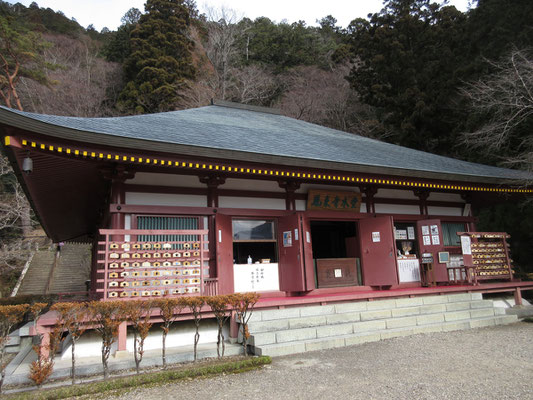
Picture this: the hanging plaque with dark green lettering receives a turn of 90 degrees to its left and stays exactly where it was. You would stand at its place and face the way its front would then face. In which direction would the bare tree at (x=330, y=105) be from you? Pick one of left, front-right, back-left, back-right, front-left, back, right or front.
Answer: front-left

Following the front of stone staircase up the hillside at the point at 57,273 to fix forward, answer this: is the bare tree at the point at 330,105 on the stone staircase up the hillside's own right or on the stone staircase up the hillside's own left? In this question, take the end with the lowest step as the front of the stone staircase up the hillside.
on the stone staircase up the hillside's own left

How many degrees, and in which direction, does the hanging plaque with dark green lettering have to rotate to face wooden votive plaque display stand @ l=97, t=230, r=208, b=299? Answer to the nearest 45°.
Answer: approximately 90° to its right

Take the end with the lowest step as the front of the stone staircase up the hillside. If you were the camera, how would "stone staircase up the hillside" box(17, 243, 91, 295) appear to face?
facing the viewer

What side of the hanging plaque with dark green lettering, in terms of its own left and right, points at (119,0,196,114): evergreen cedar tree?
back

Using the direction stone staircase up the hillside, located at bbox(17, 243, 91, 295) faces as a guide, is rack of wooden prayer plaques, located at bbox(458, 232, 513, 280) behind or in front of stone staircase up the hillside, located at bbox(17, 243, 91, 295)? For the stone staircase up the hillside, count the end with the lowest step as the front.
in front

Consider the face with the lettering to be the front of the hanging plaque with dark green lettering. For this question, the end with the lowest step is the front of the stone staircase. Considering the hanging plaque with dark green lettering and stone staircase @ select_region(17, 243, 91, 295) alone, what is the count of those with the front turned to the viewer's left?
0

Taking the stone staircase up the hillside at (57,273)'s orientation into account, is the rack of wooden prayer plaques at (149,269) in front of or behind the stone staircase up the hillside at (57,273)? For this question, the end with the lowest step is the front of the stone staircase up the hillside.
in front

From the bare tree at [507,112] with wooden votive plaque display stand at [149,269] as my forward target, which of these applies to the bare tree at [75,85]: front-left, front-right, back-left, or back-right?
front-right

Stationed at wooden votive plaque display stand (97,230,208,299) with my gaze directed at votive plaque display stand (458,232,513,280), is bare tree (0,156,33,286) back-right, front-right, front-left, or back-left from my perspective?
back-left

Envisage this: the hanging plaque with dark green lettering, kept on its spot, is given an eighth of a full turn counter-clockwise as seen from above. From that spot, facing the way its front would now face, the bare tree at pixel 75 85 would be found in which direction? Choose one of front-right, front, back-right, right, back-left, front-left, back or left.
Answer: back-left

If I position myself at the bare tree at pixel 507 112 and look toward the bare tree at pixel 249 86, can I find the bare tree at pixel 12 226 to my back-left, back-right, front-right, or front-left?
front-left

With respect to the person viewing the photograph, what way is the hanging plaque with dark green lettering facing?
facing the viewer and to the right of the viewer
